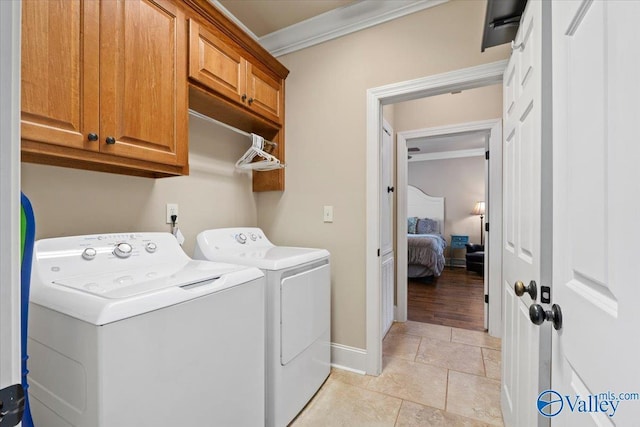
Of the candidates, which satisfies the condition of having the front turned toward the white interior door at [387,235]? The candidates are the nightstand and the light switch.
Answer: the nightstand

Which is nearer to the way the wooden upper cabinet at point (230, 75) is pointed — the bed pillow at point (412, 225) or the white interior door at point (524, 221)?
the white interior door

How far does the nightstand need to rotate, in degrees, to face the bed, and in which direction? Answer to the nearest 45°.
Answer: approximately 45° to its right

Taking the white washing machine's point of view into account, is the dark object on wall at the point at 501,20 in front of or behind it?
in front

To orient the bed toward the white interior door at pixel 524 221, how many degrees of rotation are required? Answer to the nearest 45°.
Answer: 0° — it already faces it

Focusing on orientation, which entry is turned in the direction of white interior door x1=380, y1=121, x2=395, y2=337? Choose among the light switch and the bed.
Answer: the bed

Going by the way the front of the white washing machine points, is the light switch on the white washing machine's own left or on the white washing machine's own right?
on the white washing machine's own left
